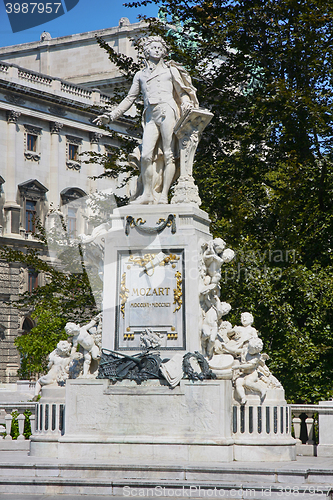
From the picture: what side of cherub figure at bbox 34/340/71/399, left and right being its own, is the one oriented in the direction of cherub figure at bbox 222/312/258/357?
left

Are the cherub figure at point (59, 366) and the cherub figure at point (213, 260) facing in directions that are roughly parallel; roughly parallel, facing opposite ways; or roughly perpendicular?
roughly perpendicular

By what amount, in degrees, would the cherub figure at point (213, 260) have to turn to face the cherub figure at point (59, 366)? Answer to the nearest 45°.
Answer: approximately 135° to its right

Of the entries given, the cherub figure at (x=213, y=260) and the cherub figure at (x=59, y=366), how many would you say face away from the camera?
0

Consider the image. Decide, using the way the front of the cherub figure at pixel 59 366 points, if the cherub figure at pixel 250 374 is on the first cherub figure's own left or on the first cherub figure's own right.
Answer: on the first cherub figure's own left
